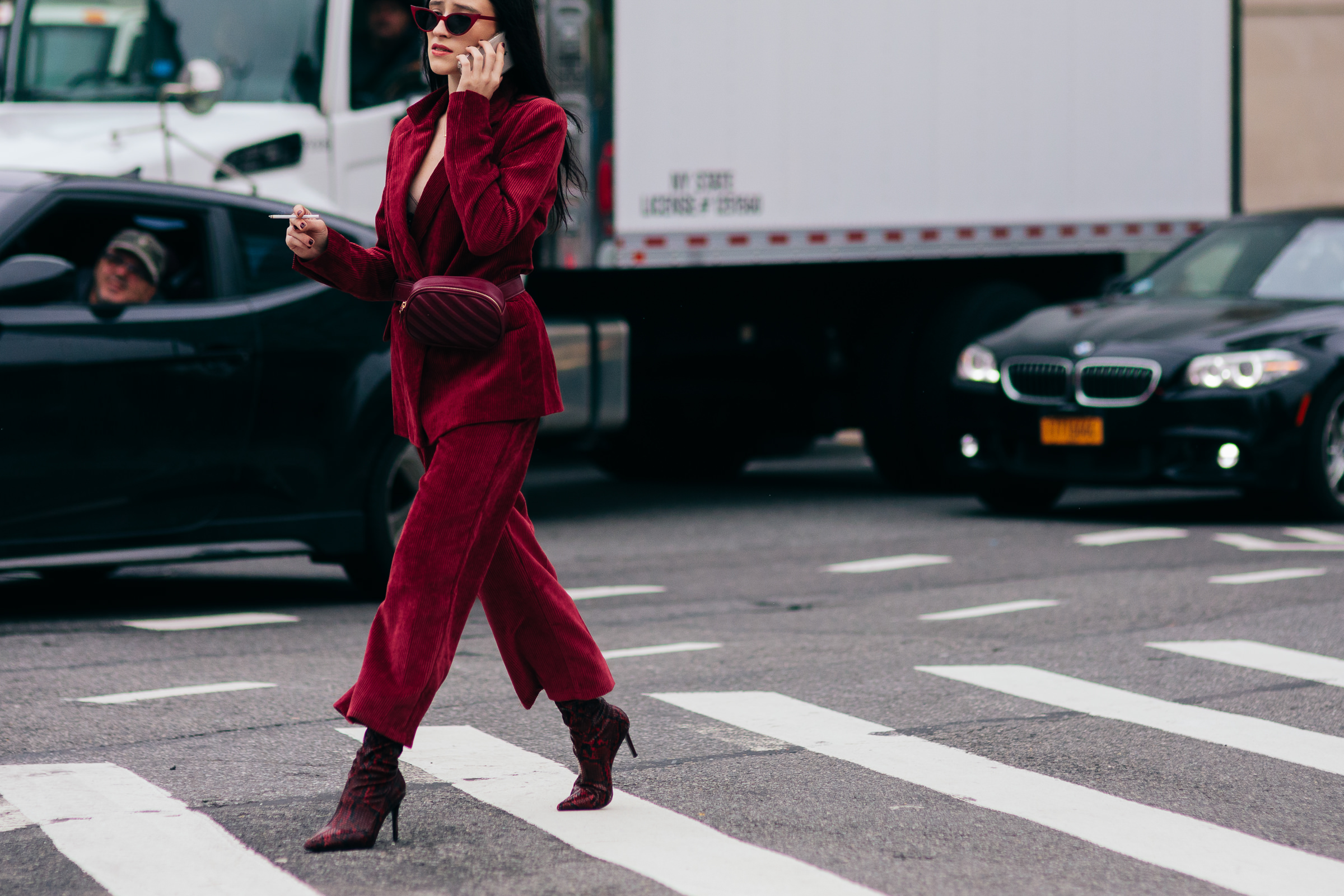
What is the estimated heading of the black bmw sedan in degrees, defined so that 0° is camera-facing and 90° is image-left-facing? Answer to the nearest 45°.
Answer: approximately 45°

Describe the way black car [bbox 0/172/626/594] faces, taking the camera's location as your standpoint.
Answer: facing to the left of the viewer

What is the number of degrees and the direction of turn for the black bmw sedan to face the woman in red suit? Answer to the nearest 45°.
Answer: approximately 45° to its left

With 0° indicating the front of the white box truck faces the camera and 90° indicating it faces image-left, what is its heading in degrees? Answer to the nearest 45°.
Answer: approximately 45°

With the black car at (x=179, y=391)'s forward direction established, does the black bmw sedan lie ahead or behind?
behind

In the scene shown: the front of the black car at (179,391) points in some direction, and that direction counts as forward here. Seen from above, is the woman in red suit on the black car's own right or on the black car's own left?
on the black car's own left
